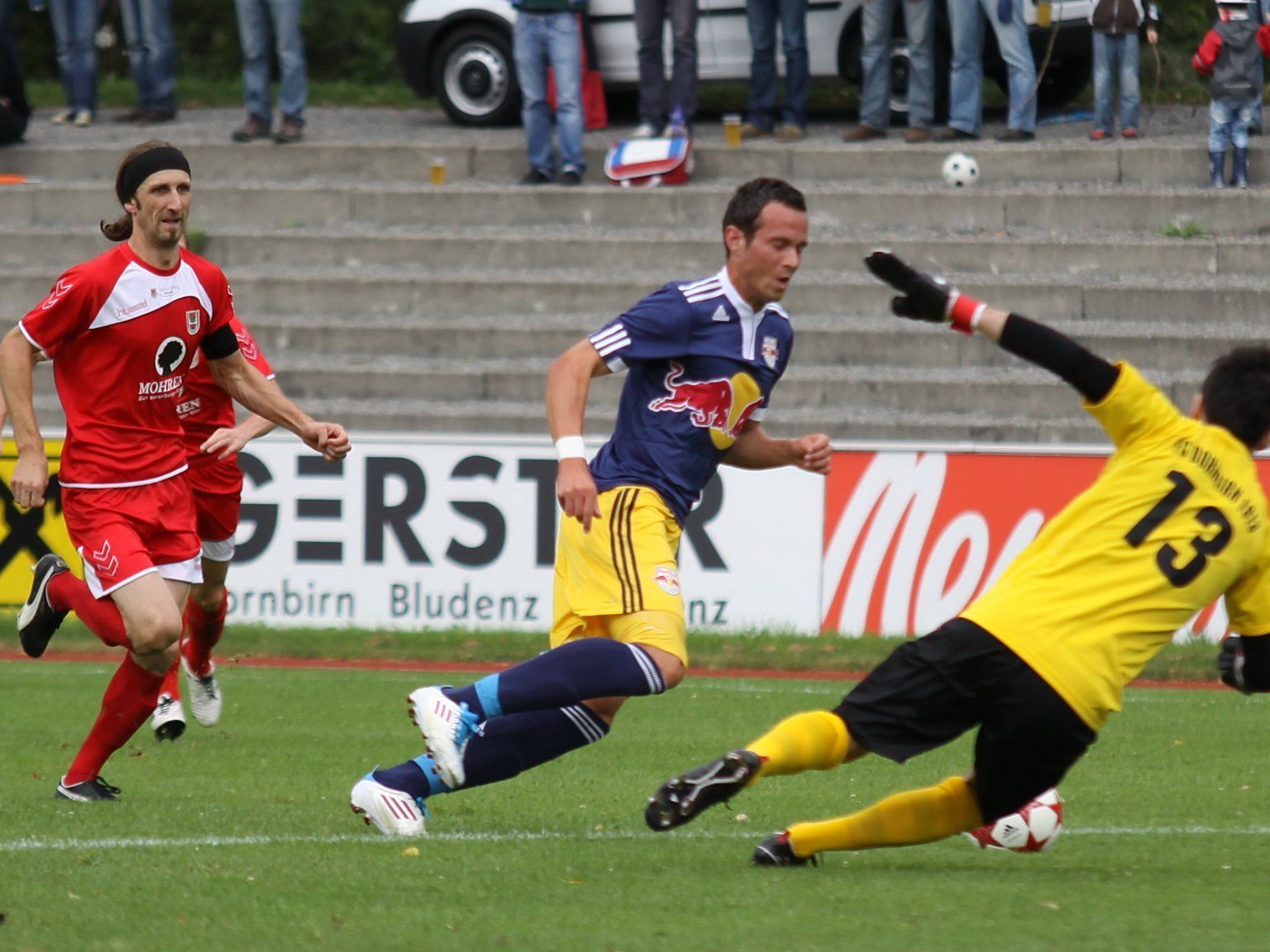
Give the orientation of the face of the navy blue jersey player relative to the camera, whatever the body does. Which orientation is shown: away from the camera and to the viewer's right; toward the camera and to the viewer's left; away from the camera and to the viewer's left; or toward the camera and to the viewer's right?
toward the camera and to the viewer's right

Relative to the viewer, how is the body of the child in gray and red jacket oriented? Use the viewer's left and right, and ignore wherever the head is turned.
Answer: facing away from the viewer

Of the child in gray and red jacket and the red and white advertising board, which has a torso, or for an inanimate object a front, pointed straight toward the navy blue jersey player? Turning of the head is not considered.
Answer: the red and white advertising board

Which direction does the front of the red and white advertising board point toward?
toward the camera

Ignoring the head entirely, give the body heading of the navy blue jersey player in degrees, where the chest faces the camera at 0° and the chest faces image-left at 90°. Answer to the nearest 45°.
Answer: approximately 315°

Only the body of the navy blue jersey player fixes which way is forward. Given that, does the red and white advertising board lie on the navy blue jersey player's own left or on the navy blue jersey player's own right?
on the navy blue jersey player's own left

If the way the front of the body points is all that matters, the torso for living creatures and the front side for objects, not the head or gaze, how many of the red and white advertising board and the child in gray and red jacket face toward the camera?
1

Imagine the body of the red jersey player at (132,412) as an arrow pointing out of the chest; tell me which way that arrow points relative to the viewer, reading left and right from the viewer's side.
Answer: facing the viewer and to the right of the viewer
